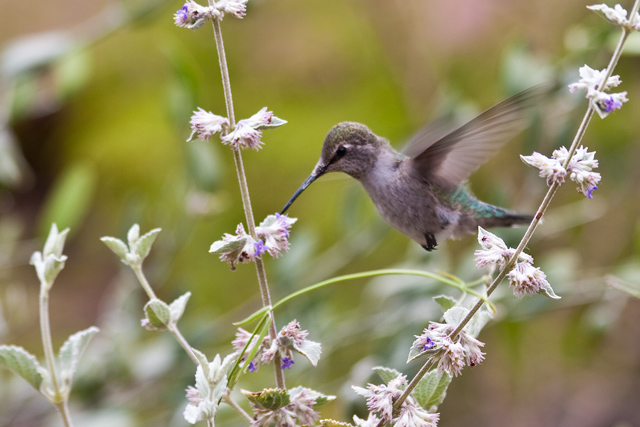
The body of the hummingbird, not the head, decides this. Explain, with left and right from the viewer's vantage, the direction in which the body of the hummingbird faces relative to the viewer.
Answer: facing to the left of the viewer
